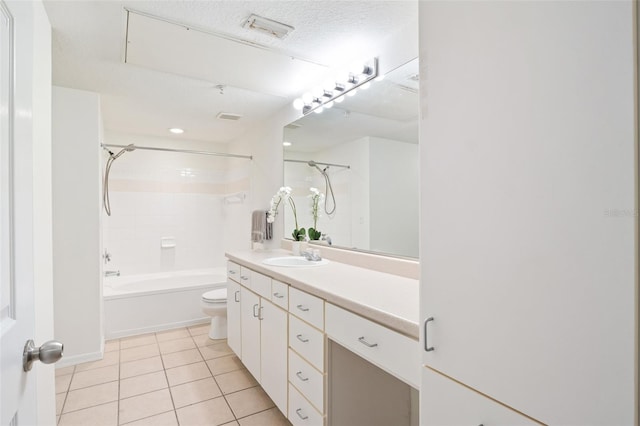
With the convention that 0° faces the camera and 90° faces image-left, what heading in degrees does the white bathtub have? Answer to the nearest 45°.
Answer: approximately 0°

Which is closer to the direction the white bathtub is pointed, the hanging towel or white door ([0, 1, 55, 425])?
the white door

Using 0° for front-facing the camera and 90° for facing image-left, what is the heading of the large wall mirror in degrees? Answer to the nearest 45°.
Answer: approximately 45°

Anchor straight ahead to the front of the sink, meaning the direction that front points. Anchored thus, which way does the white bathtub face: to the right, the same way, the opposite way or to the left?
to the left

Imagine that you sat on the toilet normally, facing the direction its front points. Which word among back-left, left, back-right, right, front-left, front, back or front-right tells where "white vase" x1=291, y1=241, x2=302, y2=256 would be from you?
back-left

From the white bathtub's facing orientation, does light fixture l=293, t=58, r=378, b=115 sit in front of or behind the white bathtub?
in front

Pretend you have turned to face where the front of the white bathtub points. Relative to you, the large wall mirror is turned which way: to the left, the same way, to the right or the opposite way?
to the right

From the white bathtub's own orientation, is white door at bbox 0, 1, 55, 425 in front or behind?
in front
